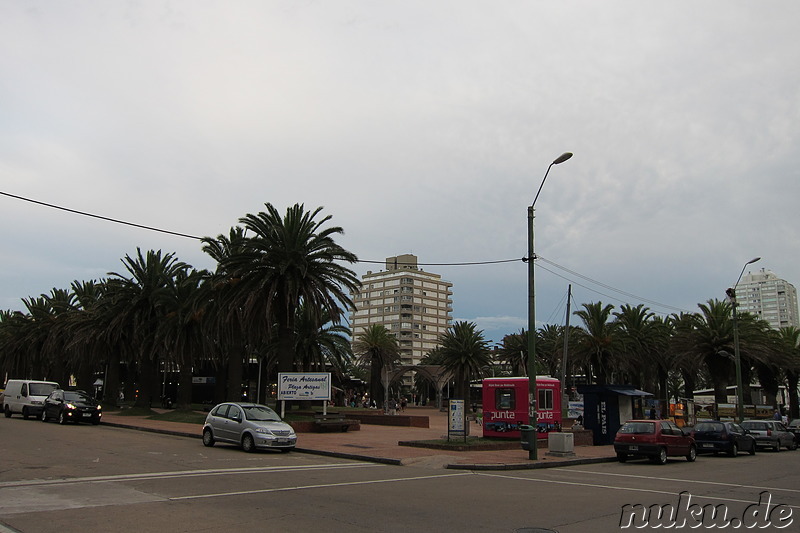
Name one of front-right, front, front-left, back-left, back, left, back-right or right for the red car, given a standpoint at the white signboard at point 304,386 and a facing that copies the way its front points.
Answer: front-left

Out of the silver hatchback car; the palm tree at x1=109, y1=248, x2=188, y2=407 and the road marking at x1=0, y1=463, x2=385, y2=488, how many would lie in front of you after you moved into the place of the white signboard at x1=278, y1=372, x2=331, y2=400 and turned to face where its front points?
2

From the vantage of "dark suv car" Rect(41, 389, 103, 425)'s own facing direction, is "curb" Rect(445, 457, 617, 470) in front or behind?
in front

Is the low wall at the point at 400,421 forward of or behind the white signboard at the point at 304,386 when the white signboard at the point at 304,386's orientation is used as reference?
behind

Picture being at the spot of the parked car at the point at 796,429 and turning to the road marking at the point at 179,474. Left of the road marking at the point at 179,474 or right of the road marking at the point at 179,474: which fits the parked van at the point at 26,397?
right

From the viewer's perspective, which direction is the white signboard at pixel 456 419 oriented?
toward the camera

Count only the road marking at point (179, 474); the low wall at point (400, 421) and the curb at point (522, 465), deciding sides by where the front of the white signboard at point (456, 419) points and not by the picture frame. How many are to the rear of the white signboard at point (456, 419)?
1

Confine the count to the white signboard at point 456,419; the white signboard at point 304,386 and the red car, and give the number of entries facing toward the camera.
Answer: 2

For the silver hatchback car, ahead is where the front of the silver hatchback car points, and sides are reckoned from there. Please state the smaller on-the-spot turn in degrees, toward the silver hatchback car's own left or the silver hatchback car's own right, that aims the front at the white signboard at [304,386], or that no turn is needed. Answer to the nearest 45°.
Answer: approximately 135° to the silver hatchback car's own left

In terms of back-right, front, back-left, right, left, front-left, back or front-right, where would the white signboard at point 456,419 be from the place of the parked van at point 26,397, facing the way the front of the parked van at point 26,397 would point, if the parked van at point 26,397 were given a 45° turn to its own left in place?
front-right

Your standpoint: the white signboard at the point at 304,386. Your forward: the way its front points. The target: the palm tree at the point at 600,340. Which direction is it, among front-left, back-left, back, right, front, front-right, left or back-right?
back-left

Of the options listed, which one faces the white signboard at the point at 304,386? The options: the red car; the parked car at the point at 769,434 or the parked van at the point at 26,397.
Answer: the parked van at the point at 26,397
